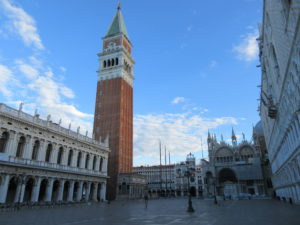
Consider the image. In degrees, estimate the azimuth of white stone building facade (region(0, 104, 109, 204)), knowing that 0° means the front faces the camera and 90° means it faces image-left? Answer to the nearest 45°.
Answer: approximately 315°
